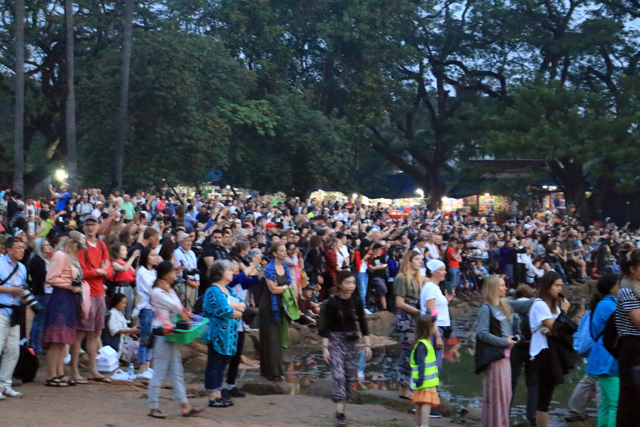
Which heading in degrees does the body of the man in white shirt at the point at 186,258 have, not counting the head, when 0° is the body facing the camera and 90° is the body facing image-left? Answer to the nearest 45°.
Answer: approximately 315°

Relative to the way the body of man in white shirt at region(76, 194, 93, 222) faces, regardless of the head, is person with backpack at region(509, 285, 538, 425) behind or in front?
in front

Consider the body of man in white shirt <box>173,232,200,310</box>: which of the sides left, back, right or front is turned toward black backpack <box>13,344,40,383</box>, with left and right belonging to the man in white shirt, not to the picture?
right

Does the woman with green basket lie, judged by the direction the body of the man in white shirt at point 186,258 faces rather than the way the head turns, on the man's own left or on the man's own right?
on the man's own right

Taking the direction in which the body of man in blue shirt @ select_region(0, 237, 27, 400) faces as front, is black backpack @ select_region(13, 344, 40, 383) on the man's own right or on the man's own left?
on the man's own left

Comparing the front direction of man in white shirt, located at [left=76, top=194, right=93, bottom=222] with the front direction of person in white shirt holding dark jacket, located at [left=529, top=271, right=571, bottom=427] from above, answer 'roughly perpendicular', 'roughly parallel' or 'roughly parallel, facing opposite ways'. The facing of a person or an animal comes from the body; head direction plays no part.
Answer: roughly parallel

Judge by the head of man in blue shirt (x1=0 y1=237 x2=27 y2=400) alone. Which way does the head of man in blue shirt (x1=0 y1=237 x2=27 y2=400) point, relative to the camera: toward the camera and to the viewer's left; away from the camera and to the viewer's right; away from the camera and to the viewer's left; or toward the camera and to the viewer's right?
toward the camera and to the viewer's right
